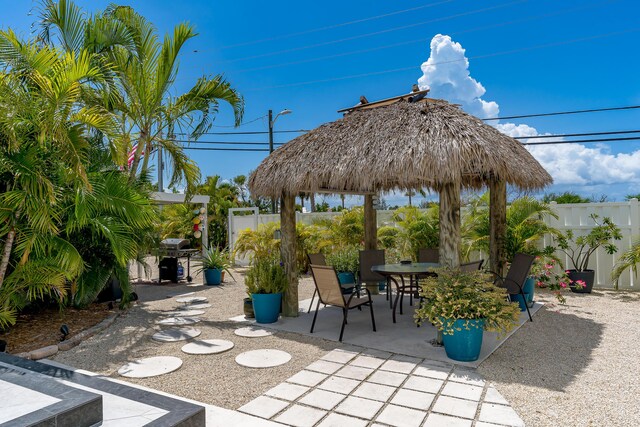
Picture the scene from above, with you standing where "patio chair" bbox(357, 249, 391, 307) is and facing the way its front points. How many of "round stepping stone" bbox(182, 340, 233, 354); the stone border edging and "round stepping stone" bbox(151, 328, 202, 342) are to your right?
3

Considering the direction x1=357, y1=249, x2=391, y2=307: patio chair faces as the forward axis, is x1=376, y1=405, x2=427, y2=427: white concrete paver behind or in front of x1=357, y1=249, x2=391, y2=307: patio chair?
in front

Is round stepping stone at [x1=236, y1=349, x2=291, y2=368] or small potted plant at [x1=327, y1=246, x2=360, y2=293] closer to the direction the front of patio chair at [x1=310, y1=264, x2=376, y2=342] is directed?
the small potted plant

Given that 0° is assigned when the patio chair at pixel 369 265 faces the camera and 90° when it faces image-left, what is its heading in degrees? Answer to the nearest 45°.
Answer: approximately 315°

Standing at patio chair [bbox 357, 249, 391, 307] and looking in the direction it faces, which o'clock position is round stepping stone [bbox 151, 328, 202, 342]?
The round stepping stone is roughly at 3 o'clock from the patio chair.

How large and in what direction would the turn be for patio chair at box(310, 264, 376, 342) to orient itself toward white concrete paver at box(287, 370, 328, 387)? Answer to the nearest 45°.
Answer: approximately 135° to its right

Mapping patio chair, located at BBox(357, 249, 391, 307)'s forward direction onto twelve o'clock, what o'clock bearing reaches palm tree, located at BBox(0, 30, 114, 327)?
The palm tree is roughly at 3 o'clock from the patio chair.

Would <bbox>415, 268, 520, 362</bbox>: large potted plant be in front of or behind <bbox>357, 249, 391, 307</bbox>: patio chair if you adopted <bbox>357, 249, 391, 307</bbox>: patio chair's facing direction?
in front

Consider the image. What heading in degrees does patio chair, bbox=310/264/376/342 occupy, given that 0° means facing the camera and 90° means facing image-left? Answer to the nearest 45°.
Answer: approximately 225°

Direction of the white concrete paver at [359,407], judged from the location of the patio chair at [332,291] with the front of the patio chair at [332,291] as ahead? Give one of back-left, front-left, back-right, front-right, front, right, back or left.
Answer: back-right

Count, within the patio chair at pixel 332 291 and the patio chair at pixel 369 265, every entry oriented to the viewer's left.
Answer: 0

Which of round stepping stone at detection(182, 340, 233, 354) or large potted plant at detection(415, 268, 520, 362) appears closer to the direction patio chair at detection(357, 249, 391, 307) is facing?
the large potted plant

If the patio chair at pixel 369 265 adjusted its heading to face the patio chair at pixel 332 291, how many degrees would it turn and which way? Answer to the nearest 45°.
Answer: approximately 45° to its right

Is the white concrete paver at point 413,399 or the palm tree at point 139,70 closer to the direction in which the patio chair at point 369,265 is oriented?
the white concrete paver

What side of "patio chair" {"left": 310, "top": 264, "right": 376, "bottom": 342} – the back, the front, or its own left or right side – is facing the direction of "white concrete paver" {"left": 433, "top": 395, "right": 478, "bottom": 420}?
right

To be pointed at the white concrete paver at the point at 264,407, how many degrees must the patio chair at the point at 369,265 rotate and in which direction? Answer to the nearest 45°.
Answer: approximately 45° to its right

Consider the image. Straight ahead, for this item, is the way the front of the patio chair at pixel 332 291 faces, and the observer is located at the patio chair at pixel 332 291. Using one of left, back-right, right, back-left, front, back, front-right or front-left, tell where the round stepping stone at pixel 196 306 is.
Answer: left

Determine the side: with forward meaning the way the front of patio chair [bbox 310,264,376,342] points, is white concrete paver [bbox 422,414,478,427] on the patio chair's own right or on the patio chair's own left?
on the patio chair's own right

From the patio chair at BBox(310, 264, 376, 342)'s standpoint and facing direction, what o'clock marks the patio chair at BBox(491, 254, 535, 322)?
the patio chair at BBox(491, 254, 535, 322) is roughly at 1 o'clock from the patio chair at BBox(310, 264, 376, 342).

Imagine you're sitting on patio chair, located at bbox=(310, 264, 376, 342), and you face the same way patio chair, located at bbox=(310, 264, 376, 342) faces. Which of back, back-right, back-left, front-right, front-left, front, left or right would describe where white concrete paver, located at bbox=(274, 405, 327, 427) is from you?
back-right

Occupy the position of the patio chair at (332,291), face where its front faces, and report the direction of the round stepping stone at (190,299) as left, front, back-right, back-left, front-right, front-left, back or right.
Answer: left
